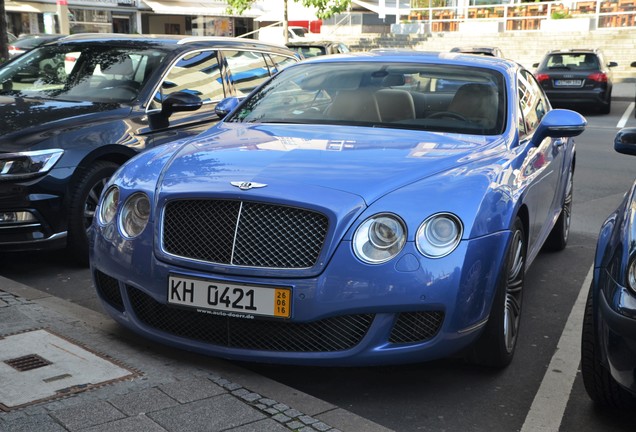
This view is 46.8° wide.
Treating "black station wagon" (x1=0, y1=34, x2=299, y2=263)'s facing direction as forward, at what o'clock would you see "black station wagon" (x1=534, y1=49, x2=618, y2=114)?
"black station wagon" (x1=534, y1=49, x2=618, y2=114) is roughly at 6 o'clock from "black station wagon" (x1=0, y1=34, x2=299, y2=263).

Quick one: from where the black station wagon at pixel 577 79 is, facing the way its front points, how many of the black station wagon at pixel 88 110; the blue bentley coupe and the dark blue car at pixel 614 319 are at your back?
3

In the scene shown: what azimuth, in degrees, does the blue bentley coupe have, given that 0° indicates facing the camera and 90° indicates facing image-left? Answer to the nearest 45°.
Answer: approximately 45°

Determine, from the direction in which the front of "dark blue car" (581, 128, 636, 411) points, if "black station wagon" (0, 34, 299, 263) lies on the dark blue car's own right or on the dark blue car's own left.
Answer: on the dark blue car's own right

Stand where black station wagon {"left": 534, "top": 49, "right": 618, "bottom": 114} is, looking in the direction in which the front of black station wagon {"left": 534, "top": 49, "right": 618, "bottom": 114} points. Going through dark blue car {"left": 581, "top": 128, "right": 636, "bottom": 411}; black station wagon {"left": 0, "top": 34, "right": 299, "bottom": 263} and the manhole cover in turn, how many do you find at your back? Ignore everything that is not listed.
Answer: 3

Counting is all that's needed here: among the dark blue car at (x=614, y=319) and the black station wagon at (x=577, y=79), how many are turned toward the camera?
1

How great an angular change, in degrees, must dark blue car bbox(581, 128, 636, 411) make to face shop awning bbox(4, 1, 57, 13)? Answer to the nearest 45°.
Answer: approximately 135° to its right

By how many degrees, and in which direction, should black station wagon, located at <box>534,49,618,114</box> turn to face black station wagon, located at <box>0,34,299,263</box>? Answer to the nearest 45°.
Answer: approximately 180°

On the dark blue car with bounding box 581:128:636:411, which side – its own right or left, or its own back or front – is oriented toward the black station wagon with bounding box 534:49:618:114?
back

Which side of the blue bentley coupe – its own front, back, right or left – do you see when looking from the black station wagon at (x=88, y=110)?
right

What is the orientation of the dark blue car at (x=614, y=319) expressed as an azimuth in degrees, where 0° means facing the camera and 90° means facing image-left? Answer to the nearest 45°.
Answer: approximately 0°

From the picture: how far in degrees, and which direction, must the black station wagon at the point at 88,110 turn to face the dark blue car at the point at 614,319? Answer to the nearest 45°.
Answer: approximately 90° to its left

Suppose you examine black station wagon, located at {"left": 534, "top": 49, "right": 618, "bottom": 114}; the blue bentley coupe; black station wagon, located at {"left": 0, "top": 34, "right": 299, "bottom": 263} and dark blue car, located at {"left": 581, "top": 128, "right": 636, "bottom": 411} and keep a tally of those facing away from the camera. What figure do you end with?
1

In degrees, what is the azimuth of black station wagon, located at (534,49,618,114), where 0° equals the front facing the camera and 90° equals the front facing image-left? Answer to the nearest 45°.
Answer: approximately 180°

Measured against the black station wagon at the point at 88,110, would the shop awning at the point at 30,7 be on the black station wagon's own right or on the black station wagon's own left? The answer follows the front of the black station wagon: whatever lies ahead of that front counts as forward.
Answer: on the black station wagon's own right

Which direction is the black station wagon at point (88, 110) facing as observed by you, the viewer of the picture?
facing the viewer and to the left of the viewer
